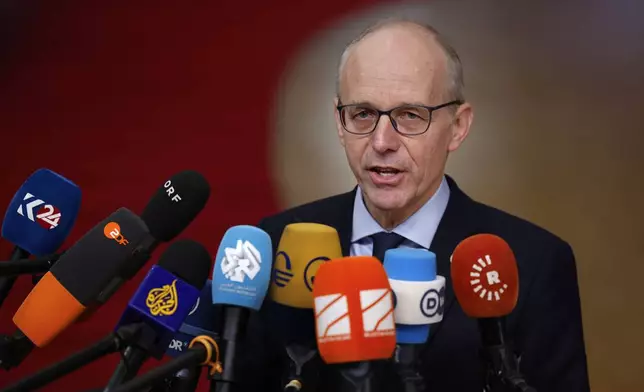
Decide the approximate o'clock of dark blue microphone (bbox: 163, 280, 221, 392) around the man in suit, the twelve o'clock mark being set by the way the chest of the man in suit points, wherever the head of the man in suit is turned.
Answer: The dark blue microphone is roughly at 12 o'clock from the man in suit.

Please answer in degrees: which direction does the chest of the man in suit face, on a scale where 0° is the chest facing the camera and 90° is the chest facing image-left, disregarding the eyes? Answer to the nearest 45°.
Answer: approximately 45°

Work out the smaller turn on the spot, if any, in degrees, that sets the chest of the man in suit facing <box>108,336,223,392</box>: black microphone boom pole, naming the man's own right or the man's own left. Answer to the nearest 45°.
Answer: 0° — they already face it

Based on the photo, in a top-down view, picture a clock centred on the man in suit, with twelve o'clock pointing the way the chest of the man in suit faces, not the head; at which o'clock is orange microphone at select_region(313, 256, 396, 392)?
The orange microphone is roughly at 11 o'clock from the man in suit.
